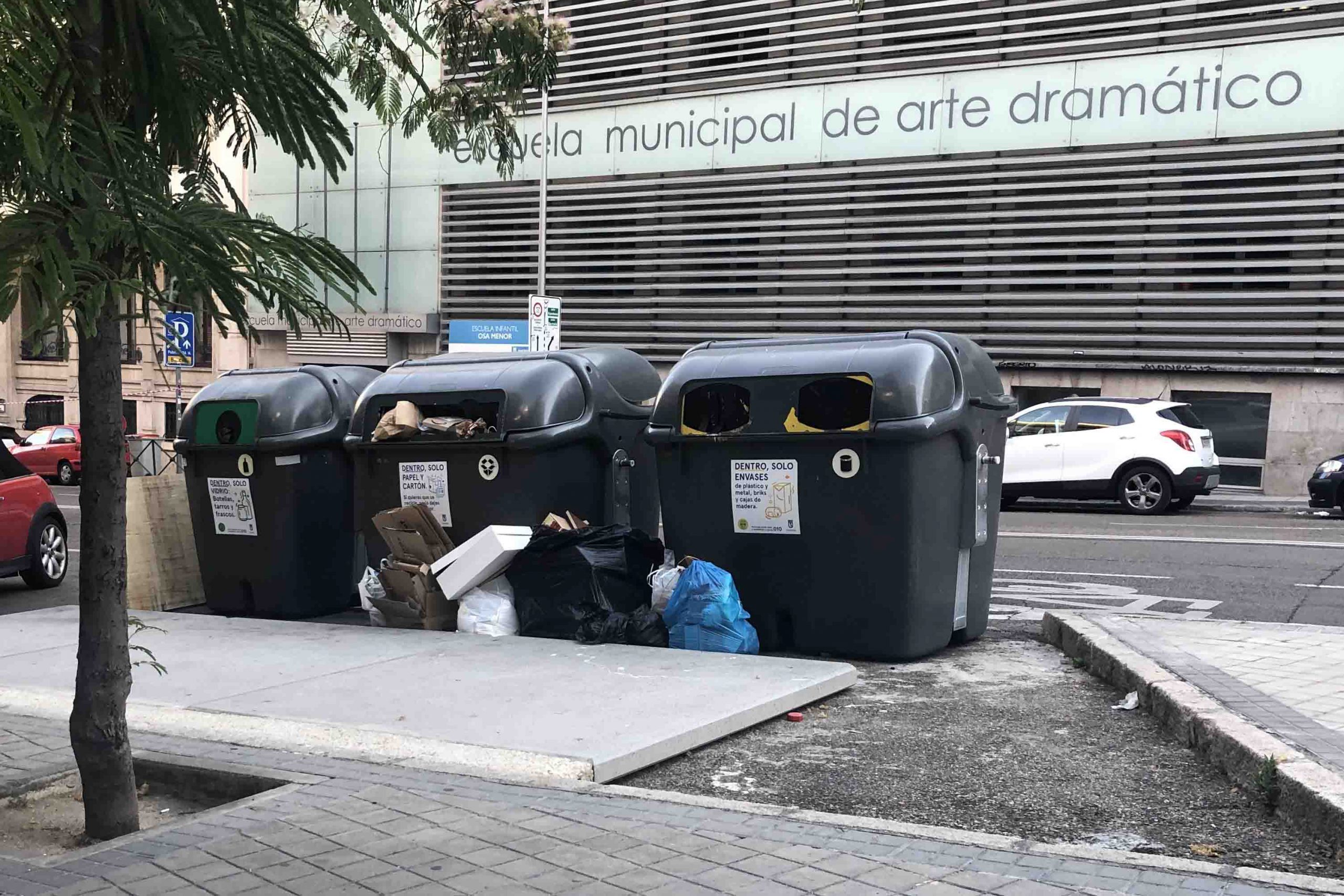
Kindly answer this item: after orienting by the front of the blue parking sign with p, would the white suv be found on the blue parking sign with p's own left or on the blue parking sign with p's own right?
on the blue parking sign with p's own left

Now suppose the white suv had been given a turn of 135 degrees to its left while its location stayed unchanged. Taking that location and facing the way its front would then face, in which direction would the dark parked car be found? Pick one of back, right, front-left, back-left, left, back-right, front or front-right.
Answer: front-left

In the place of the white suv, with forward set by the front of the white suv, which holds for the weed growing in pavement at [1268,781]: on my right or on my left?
on my left

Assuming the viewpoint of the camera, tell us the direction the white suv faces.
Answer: facing to the left of the viewer

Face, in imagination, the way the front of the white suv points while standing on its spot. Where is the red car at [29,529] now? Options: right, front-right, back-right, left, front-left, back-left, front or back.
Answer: front-left

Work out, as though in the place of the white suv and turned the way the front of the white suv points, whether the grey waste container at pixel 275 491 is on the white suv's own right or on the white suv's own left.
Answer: on the white suv's own left

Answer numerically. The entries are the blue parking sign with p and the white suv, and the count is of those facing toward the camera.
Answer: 1

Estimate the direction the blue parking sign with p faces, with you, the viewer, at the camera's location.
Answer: facing the viewer

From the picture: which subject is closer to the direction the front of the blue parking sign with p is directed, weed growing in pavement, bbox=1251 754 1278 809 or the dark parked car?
the weed growing in pavement

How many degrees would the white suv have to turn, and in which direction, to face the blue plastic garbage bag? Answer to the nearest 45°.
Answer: approximately 90° to its left

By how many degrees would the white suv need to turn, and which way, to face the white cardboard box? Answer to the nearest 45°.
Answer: approximately 90° to its left

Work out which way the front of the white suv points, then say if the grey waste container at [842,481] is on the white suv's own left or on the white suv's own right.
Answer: on the white suv's own left
